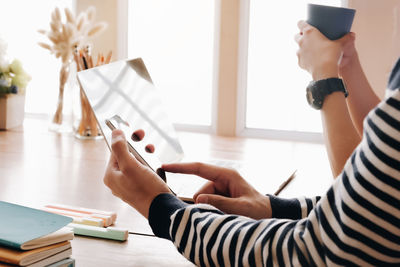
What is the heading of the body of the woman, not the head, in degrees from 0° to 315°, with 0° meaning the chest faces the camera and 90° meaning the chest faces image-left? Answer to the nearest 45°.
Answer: approximately 90°

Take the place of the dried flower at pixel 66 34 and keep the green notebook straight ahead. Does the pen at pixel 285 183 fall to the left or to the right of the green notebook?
left
